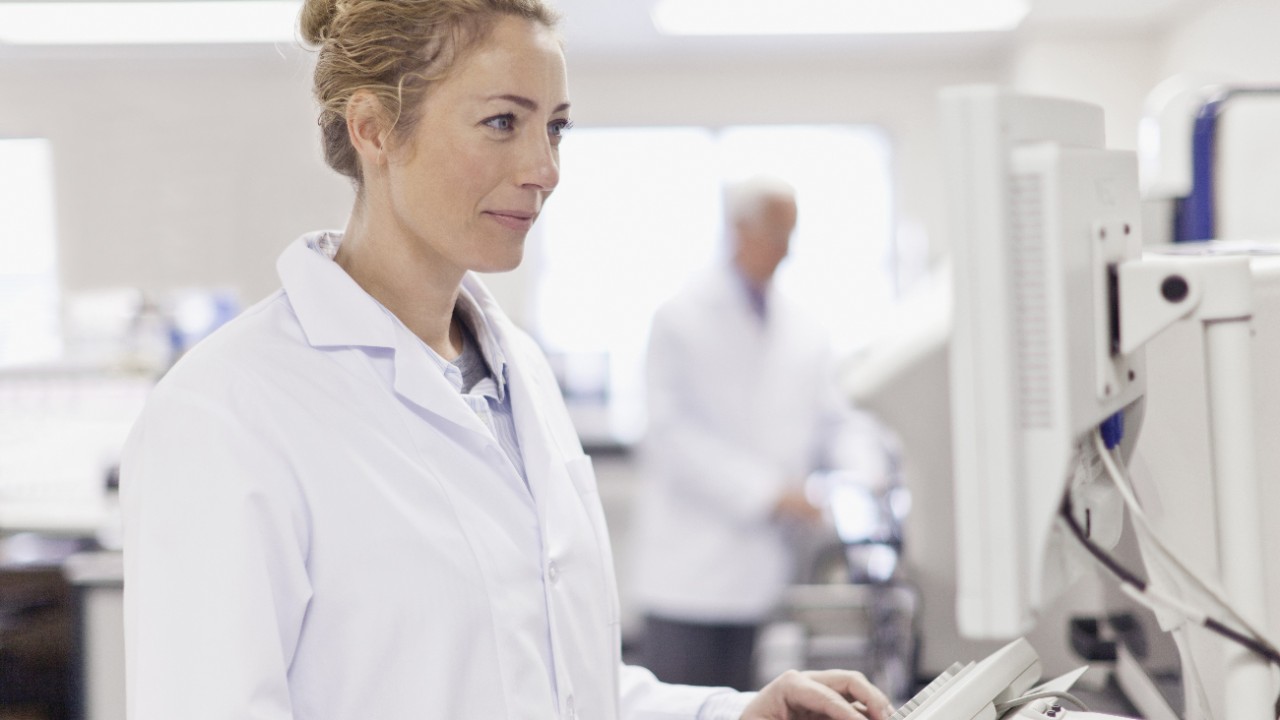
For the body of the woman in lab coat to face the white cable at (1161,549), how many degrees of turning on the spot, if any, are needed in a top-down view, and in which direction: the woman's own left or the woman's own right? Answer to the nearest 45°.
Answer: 0° — they already face it

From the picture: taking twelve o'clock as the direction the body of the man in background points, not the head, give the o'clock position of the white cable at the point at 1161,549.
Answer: The white cable is roughly at 1 o'clock from the man in background.

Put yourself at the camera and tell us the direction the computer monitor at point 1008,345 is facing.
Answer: facing to the left of the viewer

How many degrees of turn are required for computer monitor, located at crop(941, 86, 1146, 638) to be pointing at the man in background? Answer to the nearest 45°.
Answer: approximately 90° to its right

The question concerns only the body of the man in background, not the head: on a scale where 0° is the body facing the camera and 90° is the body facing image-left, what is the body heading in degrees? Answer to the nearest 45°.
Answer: approximately 315°

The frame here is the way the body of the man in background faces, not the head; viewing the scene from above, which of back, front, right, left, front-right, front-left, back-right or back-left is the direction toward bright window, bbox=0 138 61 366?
back

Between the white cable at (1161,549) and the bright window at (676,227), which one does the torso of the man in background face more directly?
the white cable
